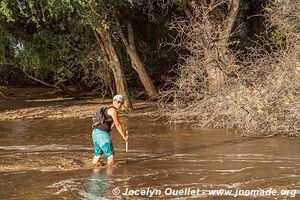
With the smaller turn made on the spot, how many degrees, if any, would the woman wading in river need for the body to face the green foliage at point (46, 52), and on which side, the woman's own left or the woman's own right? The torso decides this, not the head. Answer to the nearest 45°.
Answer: approximately 90° to the woman's own left

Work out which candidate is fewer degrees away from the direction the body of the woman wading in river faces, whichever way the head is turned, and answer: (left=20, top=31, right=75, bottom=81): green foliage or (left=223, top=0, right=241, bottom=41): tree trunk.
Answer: the tree trunk

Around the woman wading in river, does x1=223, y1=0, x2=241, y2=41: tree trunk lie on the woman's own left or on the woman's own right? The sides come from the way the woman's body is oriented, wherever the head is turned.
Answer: on the woman's own left

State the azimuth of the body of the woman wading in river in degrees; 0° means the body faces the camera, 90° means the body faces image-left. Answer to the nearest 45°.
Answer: approximately 270°

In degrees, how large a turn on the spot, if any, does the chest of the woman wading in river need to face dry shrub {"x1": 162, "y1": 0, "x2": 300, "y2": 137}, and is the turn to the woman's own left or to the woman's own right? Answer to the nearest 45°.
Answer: approximately 45° to the woman's own left

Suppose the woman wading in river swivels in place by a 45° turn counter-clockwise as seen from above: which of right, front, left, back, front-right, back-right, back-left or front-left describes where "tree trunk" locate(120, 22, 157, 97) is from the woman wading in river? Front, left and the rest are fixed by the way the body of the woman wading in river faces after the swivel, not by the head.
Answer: front-left
